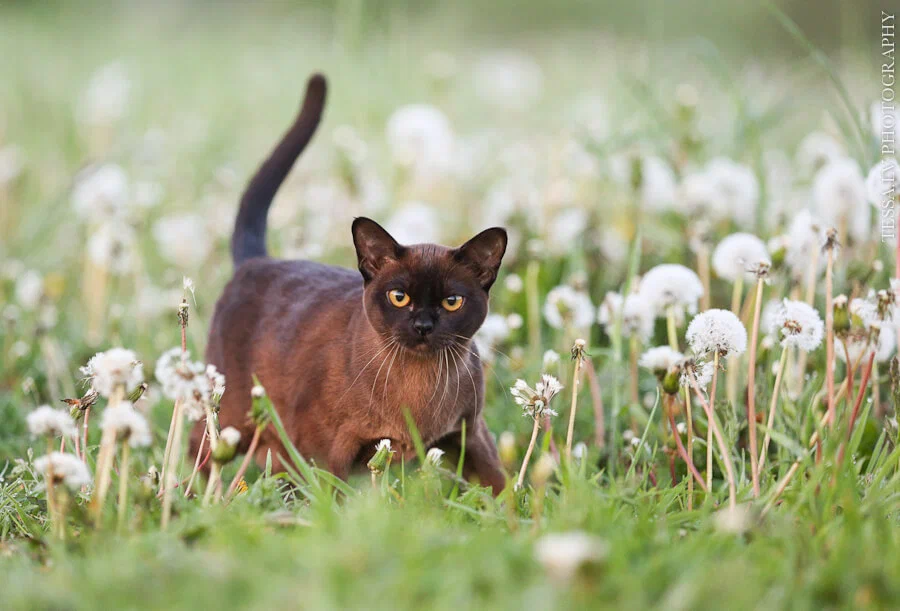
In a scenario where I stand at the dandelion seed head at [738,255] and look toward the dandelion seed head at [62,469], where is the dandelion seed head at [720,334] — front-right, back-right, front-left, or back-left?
front-left

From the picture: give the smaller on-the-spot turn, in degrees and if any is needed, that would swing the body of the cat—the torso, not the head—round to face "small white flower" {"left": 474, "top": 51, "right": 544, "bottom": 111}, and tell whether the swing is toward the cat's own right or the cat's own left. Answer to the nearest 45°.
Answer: approximately 135° to the cat's own left

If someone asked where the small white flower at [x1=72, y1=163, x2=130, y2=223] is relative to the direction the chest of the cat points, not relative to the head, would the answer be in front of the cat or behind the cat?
behind

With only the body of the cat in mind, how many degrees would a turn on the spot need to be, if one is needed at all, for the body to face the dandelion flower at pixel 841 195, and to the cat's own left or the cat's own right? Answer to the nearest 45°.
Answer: approximately 90° to the cat's own left

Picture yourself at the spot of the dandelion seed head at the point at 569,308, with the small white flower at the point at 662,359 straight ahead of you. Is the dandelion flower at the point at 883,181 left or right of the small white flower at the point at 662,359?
left

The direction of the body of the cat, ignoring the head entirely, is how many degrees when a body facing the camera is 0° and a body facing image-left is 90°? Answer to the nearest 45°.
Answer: approximately 315°

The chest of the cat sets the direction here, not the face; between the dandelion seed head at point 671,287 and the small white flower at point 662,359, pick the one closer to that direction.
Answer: the small white flower

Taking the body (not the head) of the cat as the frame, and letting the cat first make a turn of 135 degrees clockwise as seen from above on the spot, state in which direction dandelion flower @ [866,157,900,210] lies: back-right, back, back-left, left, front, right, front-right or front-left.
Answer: back

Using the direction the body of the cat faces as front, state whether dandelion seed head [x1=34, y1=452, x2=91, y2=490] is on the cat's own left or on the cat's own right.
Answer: on the cat's own right

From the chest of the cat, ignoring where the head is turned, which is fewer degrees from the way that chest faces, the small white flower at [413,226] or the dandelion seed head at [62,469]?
the dandelion seed head

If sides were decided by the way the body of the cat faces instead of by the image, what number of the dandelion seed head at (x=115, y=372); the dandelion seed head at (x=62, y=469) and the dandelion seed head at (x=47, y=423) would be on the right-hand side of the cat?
3

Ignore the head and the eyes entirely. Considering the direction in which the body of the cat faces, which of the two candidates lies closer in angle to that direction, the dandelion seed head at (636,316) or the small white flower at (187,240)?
the dandelion seed head

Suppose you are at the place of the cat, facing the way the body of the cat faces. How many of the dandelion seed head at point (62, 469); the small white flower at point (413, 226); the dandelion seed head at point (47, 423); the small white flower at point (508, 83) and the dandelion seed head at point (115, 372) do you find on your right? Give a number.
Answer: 3

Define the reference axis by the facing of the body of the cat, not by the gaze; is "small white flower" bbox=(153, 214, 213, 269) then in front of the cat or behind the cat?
behind
